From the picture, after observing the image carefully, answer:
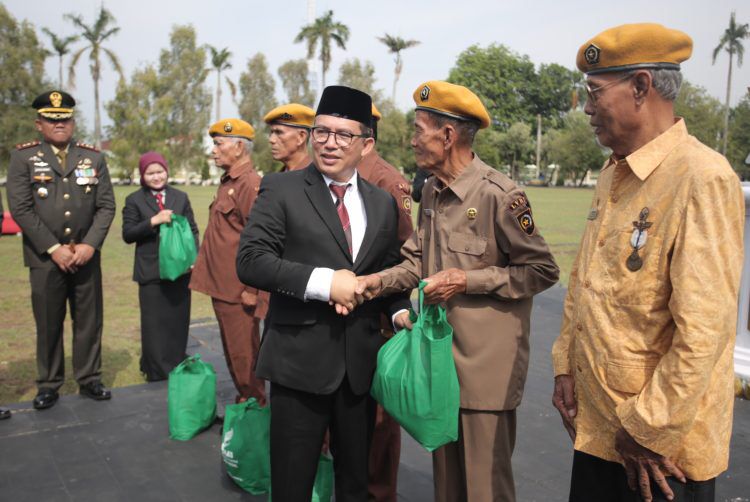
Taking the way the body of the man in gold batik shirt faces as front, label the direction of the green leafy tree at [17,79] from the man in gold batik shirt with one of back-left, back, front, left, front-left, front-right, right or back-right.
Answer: right

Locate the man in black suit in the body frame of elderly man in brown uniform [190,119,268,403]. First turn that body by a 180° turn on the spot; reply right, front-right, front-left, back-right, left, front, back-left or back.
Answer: right

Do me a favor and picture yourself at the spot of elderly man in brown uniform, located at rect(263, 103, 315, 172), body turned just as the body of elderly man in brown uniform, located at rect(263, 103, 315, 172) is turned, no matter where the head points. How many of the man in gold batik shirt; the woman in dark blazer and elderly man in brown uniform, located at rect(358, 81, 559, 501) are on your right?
1

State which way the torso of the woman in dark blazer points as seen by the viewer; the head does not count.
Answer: toward the camera

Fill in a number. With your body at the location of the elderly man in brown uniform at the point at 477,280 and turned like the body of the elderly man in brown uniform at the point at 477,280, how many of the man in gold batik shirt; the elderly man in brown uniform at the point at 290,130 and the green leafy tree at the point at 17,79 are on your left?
1

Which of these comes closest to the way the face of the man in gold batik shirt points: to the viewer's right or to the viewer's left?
to the viewer's left

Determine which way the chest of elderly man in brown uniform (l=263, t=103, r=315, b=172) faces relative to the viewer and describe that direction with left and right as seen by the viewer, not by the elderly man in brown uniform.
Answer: facing the viewer and to the left of the viewer

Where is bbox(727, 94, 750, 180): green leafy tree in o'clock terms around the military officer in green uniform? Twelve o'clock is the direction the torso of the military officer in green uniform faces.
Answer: The green leafy tree is roughly at 8 o'clock from the military officer in green uniform.

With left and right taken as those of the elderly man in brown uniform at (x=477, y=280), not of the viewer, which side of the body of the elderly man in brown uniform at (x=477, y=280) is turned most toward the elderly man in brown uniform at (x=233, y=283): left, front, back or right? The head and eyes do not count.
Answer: right

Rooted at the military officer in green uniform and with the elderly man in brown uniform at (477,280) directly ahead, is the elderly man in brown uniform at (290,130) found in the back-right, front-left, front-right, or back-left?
front-left

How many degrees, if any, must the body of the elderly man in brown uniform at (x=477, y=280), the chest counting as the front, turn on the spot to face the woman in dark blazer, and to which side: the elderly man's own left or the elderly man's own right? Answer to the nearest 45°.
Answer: approximately 90° to the elderly man's own right

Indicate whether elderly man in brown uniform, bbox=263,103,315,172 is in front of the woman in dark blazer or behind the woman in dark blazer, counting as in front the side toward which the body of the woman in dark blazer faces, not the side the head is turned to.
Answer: in front

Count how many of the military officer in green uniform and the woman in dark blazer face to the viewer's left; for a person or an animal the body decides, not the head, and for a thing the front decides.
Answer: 0
